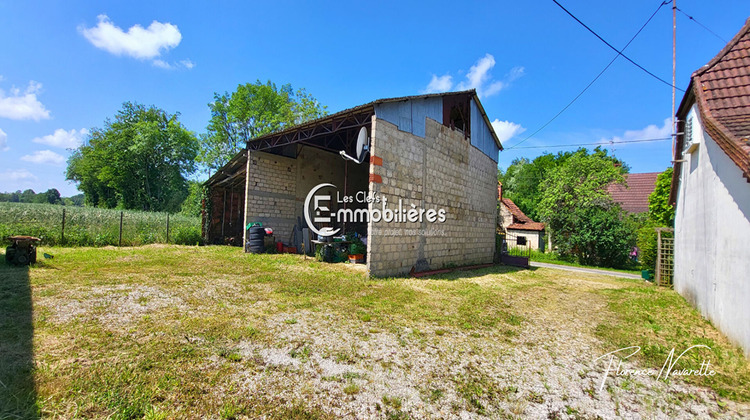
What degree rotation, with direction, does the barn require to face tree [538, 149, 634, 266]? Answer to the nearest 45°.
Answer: approximately 180°

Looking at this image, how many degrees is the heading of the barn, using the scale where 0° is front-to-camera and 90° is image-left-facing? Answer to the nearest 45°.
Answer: approximately 45°

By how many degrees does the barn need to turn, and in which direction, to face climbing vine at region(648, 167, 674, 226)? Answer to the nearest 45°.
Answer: approximately 135° to its left

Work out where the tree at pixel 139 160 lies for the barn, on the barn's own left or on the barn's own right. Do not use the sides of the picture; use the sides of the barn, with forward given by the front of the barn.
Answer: on the barn's own right

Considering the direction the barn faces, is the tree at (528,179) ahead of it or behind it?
behind

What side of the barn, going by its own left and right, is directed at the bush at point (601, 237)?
back

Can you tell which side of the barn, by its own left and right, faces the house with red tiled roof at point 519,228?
back

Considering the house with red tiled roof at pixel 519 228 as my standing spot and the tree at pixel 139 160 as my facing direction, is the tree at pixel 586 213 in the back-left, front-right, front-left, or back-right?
back-left
